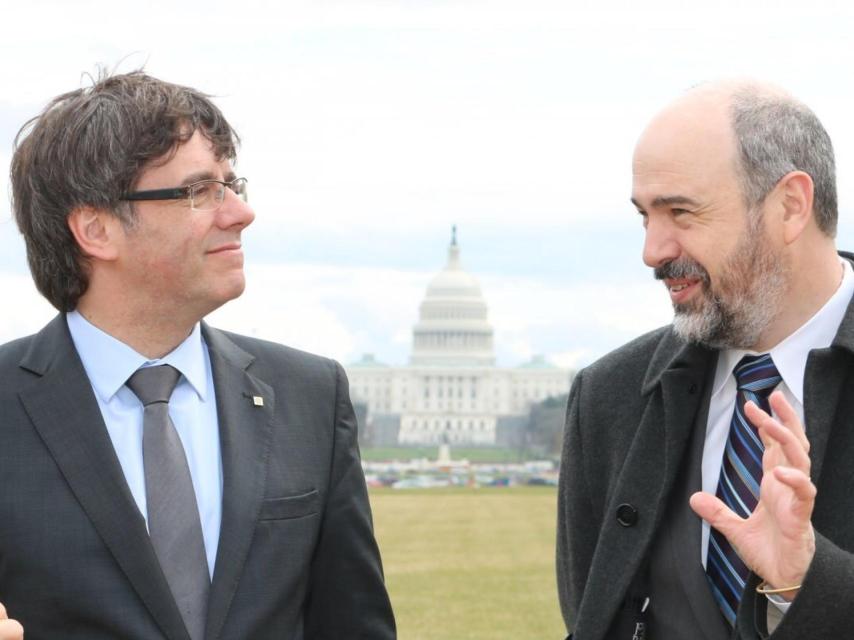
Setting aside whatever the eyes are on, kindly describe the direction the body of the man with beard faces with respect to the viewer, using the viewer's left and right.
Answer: facing the viewer and to the left of the viewer

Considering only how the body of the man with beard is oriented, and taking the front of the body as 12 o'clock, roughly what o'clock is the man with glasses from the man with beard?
The man with glasses is roughly at 1 o'clock from the man with beard.

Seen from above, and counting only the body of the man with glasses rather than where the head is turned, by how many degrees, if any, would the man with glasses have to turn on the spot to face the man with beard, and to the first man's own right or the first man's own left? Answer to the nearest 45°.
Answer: approximately 45° to the first man's own left

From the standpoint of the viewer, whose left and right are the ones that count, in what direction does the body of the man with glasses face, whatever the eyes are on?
facing the viewer and to the right of the viewer

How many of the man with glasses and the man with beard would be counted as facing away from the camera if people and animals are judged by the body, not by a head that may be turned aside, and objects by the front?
0

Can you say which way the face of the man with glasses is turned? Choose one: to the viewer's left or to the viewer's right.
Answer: to the viewer's right
